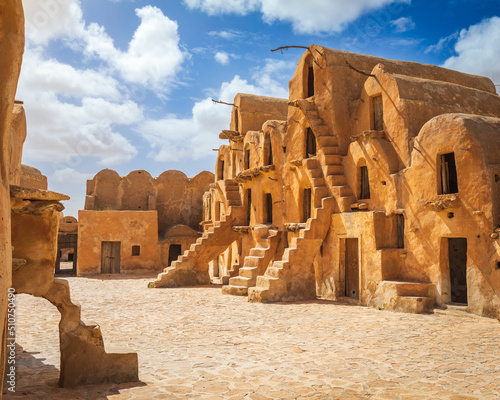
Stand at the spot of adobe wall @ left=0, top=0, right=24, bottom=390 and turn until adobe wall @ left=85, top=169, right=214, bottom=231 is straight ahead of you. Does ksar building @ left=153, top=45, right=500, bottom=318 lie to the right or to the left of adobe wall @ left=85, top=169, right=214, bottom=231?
right

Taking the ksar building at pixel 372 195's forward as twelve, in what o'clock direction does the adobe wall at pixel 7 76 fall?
The adobe wall is roughly at 11 o'clock from the ksar building.

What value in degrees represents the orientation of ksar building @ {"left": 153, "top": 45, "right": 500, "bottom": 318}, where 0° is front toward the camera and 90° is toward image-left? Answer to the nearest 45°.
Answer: approximately 45°

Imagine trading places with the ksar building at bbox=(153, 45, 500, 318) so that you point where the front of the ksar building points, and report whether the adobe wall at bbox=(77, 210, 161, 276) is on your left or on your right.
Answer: on your right

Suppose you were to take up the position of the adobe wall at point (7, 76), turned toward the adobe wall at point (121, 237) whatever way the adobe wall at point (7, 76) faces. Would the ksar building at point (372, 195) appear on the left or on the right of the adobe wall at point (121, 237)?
right

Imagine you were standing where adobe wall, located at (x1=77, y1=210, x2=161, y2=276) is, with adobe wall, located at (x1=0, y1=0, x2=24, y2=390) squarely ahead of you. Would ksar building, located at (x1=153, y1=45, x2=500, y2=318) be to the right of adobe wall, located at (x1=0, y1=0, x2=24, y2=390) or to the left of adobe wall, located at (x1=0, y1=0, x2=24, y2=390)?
left

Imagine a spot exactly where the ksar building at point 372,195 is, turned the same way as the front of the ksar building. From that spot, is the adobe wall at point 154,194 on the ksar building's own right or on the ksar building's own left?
on the ksar building's own right
